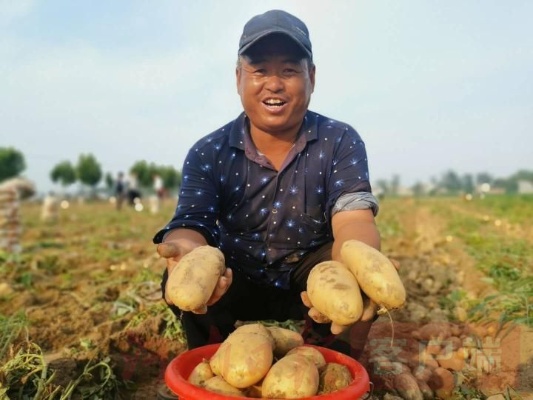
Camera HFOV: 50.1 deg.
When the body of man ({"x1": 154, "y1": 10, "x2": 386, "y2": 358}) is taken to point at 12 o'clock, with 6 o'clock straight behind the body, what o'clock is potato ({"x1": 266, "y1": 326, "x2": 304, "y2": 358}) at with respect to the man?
The potato is roughly at 12 o'clock from the man.

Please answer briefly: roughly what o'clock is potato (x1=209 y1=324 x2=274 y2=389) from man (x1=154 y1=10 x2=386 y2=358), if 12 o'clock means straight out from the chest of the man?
The potato is roughly at 12 o'clock from the man.

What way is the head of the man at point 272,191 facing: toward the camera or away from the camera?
toward the camera

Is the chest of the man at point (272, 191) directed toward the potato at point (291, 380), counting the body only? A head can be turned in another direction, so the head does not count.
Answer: yes

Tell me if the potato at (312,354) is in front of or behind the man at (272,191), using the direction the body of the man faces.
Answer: in front

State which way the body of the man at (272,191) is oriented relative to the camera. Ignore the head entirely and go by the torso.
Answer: toward the camera

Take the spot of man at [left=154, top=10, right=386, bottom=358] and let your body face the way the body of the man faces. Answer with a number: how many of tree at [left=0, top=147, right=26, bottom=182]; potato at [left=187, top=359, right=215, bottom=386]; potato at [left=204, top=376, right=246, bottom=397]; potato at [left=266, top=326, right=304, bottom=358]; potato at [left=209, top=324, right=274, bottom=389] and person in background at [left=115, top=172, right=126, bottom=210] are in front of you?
4

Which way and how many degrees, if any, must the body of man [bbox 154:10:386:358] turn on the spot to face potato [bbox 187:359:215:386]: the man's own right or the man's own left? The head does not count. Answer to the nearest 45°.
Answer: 0° — they already face it

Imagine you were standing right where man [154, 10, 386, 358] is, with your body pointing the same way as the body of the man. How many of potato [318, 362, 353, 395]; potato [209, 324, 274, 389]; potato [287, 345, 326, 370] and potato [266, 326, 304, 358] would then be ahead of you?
4

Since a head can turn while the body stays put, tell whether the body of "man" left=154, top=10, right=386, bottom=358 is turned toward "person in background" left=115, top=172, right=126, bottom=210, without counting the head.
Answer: no

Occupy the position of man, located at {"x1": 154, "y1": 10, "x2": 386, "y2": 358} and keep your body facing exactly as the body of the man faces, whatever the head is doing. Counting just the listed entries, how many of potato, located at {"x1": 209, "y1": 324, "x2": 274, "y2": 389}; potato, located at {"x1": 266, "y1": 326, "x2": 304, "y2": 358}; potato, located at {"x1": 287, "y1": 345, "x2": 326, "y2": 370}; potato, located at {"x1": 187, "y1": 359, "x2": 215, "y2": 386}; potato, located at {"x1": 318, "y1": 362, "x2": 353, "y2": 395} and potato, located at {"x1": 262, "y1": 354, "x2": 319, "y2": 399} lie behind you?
0

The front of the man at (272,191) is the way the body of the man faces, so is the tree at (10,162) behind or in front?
behind

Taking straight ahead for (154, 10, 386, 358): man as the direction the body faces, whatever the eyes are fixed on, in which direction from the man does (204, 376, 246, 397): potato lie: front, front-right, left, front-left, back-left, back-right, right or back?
front

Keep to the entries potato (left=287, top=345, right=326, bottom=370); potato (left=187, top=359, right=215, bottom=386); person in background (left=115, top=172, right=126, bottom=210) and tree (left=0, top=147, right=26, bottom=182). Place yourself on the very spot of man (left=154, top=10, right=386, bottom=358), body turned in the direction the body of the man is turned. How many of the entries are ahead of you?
2
